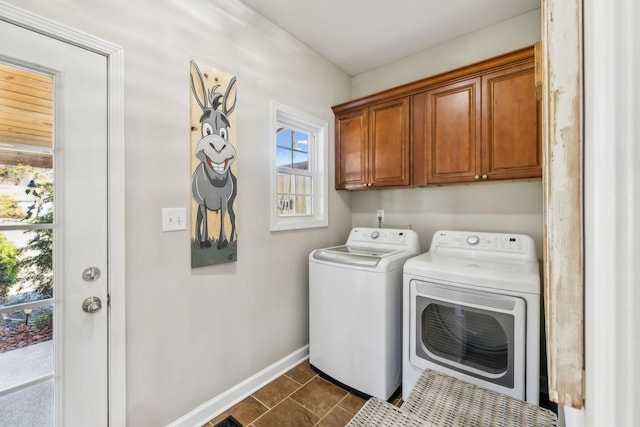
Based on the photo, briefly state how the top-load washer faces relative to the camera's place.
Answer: facing the viewer and to the left of the viewer

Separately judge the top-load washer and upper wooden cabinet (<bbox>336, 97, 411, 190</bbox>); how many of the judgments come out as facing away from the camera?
0

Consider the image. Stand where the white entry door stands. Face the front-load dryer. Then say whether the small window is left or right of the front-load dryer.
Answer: left

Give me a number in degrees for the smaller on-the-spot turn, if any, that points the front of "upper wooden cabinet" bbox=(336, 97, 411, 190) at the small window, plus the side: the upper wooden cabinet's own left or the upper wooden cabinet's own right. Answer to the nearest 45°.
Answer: approximately 45° to the upper wooden cabinet's own right

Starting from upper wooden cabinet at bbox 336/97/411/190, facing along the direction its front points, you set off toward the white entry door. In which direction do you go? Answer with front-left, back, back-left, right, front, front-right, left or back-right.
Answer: front

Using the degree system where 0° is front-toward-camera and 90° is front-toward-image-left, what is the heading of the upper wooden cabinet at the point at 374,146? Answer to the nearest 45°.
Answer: approximately 45°
